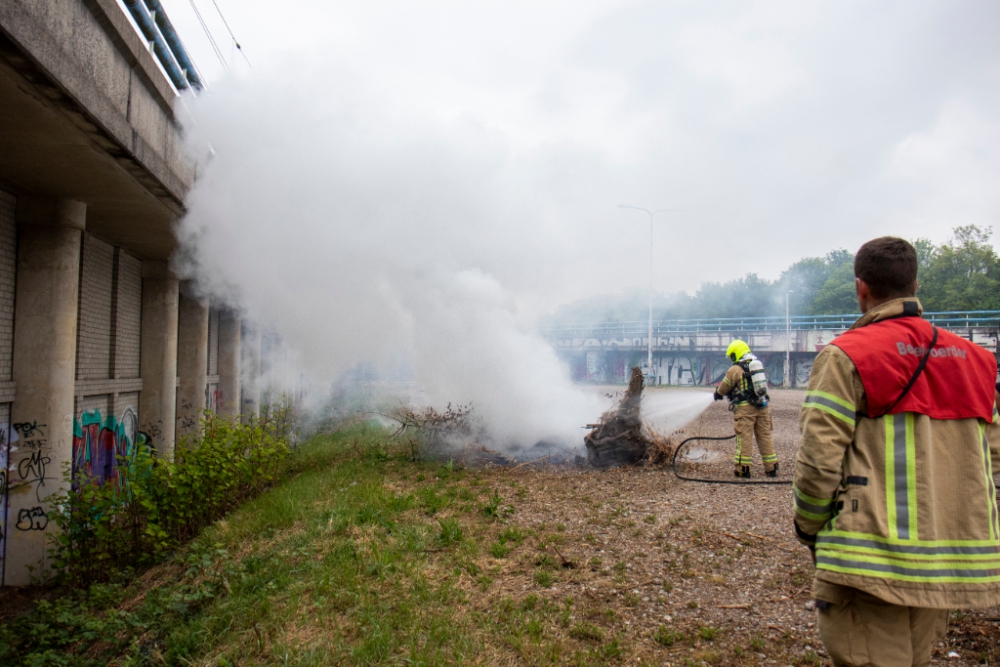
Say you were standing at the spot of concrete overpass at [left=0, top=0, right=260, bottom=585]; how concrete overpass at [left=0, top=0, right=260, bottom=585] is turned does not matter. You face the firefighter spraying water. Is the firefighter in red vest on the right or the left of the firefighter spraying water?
right

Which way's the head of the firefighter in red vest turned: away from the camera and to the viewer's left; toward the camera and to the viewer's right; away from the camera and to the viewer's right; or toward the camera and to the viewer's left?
away from the camera and to the viewer's left

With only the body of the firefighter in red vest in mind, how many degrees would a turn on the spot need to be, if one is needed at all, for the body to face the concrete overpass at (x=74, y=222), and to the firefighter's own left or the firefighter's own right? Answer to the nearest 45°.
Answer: approximately 45° to the firefighter's own left

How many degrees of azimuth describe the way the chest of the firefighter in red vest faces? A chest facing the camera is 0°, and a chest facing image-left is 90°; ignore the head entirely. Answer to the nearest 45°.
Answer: approximately 135°

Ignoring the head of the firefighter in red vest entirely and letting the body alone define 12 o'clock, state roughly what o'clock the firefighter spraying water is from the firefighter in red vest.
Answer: The firefighter spraying water is roughly at 1 o'clock from the firefighter in red vest.

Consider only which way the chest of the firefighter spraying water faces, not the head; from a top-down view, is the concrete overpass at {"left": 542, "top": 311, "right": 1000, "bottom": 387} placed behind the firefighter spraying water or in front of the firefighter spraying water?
in front

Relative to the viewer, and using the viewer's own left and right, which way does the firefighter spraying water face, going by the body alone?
facing away from the viewer and to the left of the viewer

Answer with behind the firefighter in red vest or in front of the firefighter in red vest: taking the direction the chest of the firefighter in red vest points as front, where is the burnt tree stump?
in front

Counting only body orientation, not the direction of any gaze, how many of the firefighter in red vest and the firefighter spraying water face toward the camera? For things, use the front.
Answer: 0
